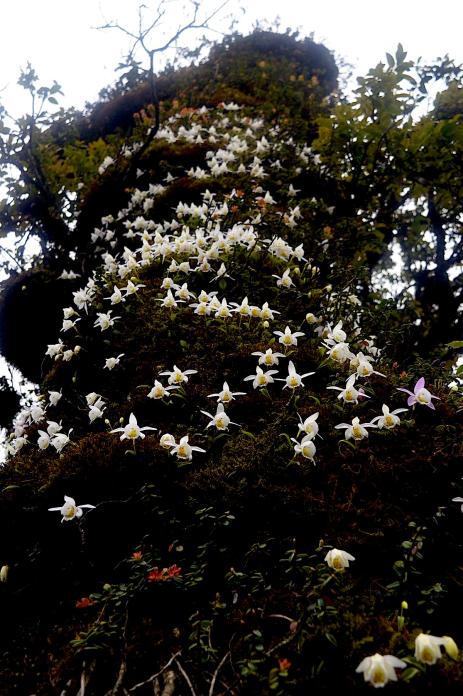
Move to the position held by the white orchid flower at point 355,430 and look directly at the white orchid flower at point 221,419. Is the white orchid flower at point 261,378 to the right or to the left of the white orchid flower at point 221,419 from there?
right

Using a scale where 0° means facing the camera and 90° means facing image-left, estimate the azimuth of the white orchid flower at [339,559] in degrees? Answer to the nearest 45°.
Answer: approximately 45°

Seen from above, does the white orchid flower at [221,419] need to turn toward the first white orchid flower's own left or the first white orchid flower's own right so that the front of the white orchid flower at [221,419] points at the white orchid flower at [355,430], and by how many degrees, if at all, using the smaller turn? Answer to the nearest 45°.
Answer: approximately 45° to the first white orchid flower's own left

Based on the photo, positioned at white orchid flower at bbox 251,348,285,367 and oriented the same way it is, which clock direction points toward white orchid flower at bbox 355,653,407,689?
white orchid flower at bbox 355,653,407,689 is roughly at 12 o'clock from white orchid flower at bbox 251,348,285,367.

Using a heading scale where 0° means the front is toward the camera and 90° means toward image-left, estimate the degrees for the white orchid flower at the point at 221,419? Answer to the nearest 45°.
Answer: approximately 0°

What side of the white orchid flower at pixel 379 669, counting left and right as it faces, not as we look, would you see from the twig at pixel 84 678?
right

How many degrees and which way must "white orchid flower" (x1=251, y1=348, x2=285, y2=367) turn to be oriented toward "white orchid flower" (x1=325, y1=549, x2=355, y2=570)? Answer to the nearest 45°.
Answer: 0° — it already faces it
